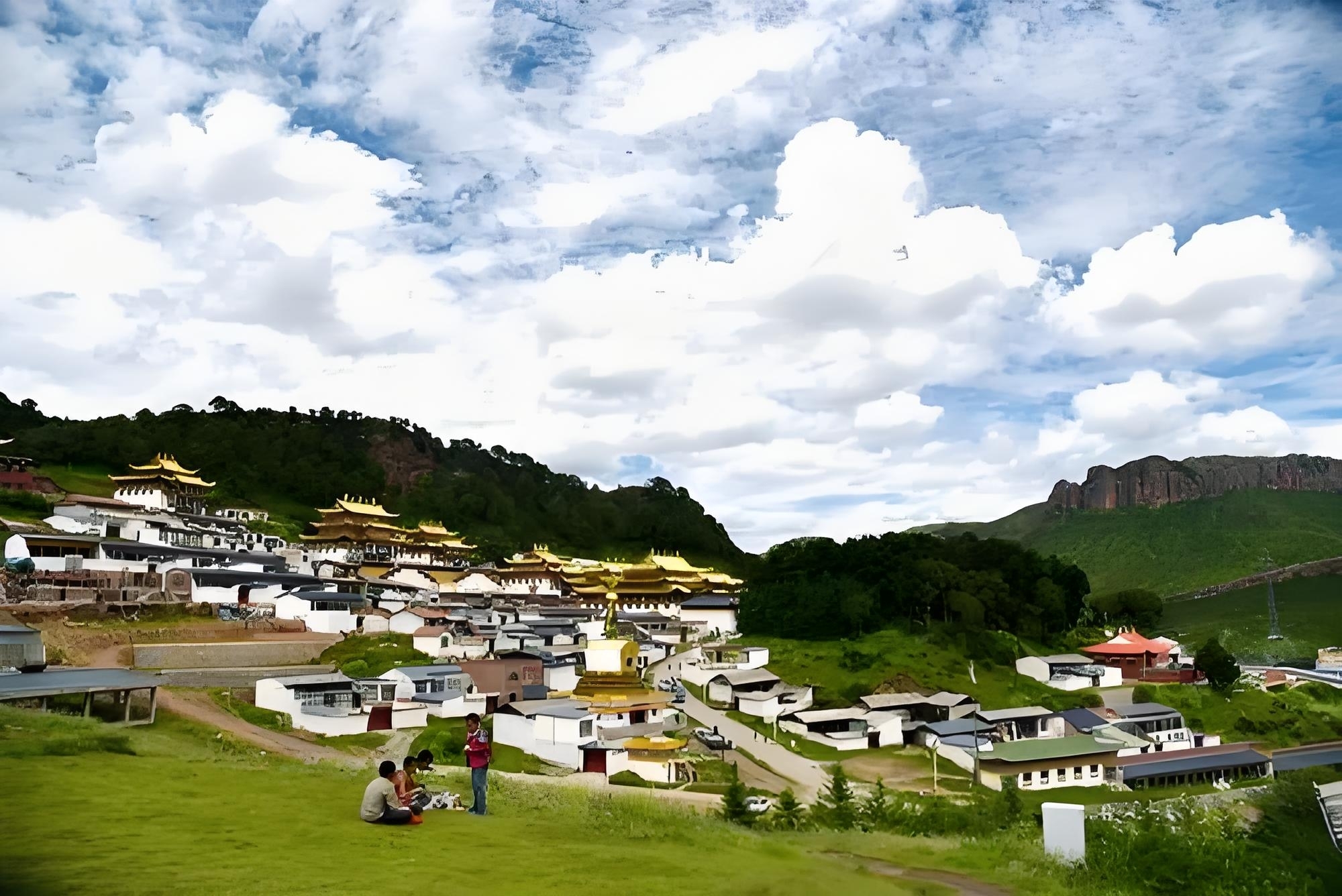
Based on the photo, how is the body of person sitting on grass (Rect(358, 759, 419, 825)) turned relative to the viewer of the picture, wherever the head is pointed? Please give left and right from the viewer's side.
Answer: facing away from the viewer and to the right of the viewer

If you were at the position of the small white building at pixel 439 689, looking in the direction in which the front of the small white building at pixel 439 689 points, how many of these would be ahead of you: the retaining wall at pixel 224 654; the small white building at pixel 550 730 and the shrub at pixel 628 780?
2

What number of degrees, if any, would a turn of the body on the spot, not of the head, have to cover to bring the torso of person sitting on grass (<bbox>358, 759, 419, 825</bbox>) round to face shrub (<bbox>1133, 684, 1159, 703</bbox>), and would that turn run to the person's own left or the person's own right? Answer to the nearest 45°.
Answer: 0° — they already face it

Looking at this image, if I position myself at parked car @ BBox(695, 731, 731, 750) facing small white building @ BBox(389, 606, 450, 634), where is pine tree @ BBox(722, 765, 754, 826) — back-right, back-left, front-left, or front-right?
back-left

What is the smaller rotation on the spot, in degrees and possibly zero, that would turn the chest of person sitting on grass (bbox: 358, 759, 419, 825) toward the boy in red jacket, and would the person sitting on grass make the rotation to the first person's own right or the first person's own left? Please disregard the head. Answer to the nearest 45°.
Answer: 0° — they already face them

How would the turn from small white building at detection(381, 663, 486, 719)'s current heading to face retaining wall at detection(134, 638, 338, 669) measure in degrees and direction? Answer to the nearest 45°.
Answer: approximately 135° to its right

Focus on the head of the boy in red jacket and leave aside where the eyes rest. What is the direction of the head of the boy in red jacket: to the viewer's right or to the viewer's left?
to the viewer's left
